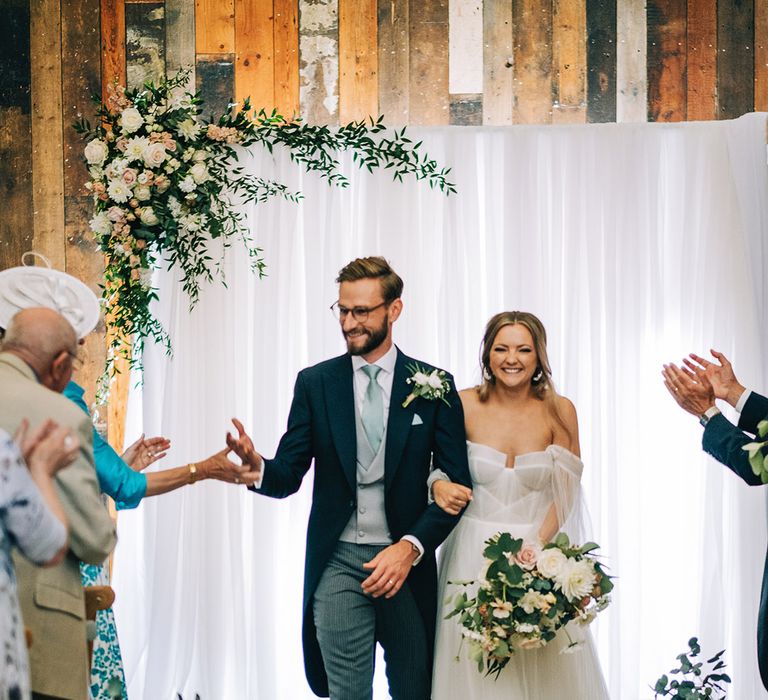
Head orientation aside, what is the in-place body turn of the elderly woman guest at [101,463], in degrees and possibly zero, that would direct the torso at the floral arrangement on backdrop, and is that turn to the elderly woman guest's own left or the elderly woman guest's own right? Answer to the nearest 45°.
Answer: approximately 90° to the elderly woman guest's own left

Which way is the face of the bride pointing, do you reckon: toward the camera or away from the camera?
toward the camera

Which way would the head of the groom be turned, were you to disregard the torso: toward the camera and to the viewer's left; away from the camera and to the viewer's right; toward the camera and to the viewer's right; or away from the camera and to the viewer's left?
toward the camera and to the viewer's left

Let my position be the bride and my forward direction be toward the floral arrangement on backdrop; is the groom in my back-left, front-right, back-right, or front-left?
front-left

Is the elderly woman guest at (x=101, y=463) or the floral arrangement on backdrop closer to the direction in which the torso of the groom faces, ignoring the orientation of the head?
the elderly woman guest

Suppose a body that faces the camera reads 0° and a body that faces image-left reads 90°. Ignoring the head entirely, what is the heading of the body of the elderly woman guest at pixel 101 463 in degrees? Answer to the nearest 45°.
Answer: approximately 270°

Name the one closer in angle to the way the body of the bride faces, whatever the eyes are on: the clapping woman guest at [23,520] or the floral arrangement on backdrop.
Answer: the clapping woman guest

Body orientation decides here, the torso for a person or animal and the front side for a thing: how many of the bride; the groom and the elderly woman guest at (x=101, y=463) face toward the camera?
2

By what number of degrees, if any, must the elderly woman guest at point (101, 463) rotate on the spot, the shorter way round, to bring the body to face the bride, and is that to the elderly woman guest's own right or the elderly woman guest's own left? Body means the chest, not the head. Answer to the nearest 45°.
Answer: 0° — they already face them

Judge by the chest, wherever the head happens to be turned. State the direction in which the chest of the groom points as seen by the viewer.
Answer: toward the camera

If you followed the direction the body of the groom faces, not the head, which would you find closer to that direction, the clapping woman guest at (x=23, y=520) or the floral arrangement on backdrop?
the clapping woman guest

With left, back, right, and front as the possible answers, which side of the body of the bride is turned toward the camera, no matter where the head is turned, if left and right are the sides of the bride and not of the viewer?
front
